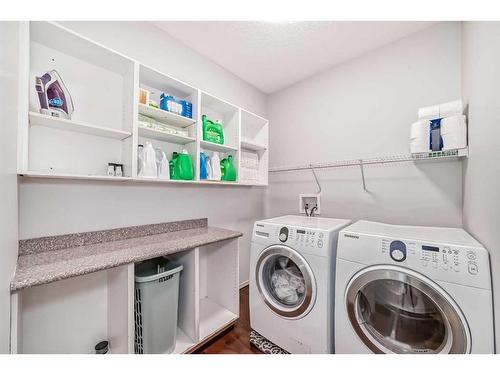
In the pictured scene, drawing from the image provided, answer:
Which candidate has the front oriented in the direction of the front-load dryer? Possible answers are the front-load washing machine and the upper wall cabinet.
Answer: the upper wall cabinet

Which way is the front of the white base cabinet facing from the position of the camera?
facing the viewer and to the right of the viewer

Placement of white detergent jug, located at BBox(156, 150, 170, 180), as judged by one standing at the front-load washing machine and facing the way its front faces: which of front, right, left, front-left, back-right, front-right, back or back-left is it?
front-right

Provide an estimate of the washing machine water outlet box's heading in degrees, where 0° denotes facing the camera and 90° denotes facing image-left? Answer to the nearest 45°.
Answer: approximately 0°

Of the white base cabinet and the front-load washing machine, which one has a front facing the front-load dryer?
the white base cabinet

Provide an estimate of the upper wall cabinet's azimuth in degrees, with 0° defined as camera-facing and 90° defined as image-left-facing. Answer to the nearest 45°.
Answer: approximately 315°

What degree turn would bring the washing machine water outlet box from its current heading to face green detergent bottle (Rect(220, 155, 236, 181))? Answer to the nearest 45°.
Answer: approximately 45° to its right

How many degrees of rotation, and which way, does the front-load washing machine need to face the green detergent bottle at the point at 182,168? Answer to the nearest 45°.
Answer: approximately 45° to its right

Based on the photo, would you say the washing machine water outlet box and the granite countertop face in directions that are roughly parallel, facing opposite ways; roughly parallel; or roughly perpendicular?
roughly perpendicular

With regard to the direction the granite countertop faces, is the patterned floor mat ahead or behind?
ahead

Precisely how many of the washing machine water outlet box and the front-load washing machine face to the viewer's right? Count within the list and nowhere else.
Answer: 0

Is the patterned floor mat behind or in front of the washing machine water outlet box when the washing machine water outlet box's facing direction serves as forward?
in front
